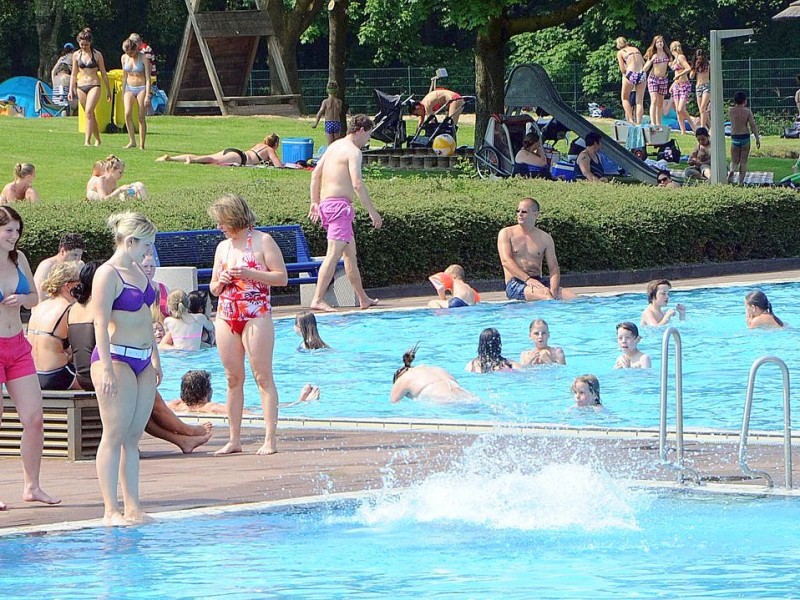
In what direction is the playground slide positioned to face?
to the viewer's right

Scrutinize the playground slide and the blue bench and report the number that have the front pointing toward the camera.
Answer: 1

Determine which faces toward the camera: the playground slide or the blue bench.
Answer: the blue bench

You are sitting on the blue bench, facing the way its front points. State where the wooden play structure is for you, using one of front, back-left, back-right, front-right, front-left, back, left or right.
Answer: back

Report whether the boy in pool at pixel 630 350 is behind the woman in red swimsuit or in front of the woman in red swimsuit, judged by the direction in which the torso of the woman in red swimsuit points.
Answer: behind

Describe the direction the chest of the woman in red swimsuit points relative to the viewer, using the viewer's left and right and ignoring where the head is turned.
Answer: facing the viewer and to the left of the viewer

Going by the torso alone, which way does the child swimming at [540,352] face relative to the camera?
toward the camera

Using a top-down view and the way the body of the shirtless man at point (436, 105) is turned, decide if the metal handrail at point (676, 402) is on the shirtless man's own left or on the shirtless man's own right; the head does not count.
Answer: on the shirtless man's own left

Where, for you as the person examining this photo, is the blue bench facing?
facing the viewer

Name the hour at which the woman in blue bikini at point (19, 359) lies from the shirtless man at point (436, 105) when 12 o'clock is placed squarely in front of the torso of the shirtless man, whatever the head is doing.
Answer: The woman in blue bikini is roughly at 9 o'clock from the shirtless man.

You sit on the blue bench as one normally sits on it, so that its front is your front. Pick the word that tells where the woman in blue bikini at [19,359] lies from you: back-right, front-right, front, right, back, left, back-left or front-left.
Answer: front

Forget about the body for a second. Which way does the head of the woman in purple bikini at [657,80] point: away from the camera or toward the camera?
toward the camera

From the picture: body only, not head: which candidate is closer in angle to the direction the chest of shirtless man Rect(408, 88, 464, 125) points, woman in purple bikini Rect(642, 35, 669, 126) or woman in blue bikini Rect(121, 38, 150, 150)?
the woman in blue bikini

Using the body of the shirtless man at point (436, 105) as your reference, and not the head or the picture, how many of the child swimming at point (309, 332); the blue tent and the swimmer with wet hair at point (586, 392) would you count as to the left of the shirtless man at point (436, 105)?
2

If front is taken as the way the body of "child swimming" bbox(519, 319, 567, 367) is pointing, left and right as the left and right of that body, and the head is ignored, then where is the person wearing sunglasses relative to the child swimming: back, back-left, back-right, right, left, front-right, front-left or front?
back

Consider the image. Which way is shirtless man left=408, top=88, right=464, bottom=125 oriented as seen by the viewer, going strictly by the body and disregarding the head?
to the viewer's left

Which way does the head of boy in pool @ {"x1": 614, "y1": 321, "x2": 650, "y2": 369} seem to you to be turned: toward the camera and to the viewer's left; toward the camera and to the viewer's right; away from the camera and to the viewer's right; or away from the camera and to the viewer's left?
toward the camera and to the viewer's left

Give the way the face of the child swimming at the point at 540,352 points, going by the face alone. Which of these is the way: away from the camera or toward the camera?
toward the camera

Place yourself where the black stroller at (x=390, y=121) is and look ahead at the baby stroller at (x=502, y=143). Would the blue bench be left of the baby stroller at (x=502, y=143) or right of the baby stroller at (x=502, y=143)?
right

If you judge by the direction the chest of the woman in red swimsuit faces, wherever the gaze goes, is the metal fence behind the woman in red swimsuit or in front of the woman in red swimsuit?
behind
